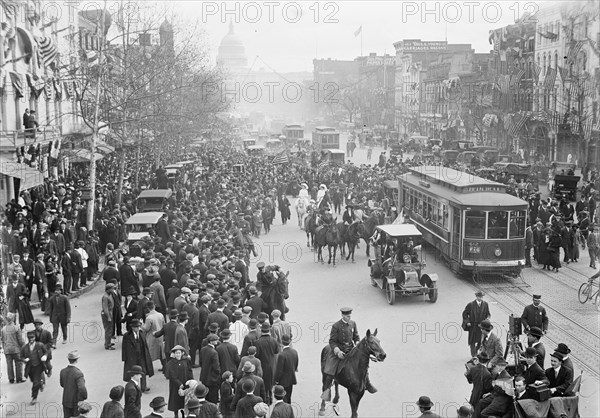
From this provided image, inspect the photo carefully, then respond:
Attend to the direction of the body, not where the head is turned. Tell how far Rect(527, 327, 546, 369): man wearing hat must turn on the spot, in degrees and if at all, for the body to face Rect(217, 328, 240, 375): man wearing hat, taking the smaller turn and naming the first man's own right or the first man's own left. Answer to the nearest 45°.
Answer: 0° — they already face them

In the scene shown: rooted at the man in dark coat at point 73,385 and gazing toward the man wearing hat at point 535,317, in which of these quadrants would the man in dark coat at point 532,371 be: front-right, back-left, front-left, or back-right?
front-right

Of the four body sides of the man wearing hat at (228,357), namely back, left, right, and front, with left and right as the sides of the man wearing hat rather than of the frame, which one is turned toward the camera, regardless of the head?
back

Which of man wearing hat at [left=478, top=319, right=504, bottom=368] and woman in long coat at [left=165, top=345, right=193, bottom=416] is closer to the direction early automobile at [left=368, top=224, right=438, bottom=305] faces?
the man wearing hat

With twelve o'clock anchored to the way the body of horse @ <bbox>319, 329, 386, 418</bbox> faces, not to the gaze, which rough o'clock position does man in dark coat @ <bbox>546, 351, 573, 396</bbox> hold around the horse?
The man in dark coat is roughly at 11 o'clock from the horse.

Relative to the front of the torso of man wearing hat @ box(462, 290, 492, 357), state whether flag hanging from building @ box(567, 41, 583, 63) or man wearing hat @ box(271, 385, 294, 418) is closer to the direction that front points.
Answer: the man wearing hat

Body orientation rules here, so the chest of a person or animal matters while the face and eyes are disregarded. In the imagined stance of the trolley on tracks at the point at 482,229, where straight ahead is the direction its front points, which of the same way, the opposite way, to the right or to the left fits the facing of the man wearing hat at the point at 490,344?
to the right

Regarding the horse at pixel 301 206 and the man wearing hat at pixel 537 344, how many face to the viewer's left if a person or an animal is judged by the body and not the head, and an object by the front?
1

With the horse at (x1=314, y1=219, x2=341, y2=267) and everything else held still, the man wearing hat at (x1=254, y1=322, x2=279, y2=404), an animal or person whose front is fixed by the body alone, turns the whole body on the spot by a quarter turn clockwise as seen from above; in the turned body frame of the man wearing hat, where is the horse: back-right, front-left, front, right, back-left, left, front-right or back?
left

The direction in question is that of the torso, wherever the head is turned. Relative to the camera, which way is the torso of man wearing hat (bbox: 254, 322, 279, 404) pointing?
away from the camera

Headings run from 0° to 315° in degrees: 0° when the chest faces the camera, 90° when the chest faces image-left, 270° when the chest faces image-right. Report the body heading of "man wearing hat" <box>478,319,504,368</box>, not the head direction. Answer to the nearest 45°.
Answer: approximately 45°

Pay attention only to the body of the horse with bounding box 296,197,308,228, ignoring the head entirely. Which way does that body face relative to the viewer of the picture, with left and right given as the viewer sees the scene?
facing the viewer

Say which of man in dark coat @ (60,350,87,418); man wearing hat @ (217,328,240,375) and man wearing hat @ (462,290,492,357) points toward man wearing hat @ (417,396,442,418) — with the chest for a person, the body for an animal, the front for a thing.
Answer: man wearing hat @ (462,290,492,357)
